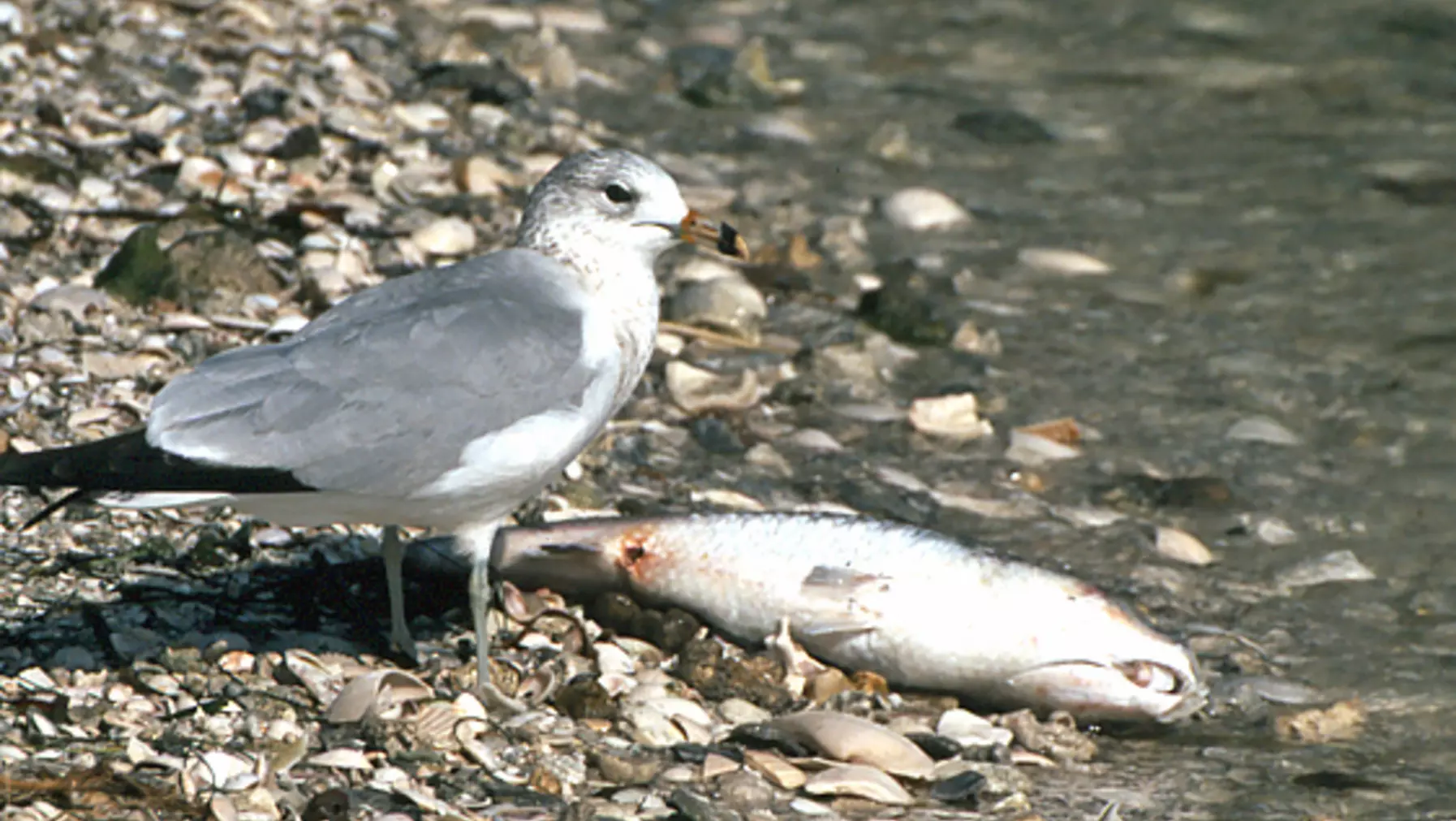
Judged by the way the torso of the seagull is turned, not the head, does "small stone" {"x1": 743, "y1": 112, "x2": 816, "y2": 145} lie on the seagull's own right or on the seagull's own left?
on the seagull's own left

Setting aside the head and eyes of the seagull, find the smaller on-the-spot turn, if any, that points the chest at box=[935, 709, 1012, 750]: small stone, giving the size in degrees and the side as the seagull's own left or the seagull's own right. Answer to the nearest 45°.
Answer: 0° — it already faces it

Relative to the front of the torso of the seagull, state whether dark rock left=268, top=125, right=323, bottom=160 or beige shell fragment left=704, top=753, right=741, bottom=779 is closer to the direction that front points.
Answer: the beige shell fragment

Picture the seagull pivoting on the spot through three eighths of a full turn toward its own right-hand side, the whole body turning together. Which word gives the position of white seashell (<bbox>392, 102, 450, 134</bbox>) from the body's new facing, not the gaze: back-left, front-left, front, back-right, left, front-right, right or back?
back-right

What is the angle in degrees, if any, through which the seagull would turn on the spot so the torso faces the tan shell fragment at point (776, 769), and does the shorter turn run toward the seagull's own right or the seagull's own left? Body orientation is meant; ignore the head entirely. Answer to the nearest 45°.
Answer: approximately 45° to the seagull's own right

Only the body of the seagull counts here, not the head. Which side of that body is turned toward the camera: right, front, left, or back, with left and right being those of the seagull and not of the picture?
right

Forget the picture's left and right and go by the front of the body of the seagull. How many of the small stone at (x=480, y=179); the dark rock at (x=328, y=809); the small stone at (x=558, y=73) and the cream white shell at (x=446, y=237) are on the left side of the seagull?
3

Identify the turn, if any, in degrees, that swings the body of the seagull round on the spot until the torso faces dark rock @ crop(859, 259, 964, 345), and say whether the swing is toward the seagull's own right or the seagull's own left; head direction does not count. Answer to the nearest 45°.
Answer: approximately 45° to the seagull's own left

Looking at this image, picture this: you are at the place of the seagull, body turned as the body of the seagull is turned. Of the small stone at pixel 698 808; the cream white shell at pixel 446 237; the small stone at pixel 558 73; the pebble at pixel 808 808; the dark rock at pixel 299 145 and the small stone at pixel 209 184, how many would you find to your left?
4

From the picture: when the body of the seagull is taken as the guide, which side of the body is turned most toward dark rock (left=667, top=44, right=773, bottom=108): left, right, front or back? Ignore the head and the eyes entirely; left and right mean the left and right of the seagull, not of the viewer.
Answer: left

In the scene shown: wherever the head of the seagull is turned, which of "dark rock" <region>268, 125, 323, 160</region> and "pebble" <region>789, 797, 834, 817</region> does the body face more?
the pebble
